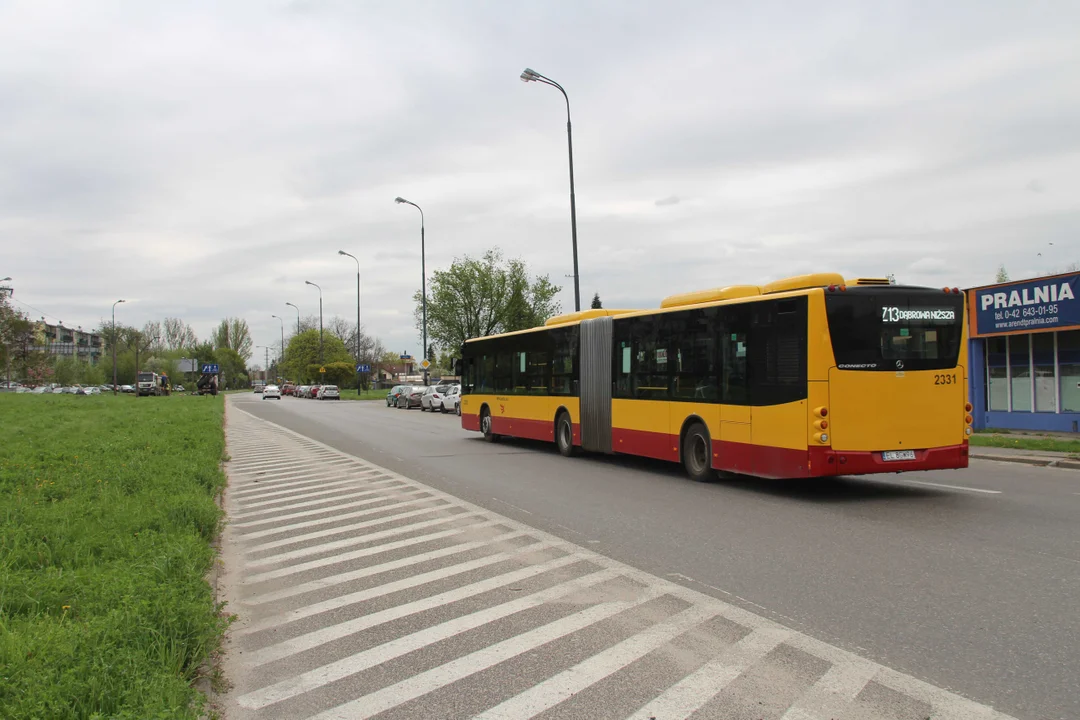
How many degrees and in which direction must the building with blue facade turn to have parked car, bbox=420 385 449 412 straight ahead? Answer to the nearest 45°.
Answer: approximately 45° to its right

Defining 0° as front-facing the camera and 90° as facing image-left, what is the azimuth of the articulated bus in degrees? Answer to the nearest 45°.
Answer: approximately 135°

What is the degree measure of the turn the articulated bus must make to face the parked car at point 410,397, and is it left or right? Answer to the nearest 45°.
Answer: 0° — it already faces it

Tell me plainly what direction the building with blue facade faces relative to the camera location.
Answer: facing the viewer and to the left of the viewer

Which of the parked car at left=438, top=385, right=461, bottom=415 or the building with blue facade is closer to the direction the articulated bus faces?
the parked car

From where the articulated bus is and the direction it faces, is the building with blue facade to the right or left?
on its right

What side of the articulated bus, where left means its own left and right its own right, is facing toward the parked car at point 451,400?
front

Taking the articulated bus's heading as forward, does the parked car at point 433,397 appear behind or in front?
in front

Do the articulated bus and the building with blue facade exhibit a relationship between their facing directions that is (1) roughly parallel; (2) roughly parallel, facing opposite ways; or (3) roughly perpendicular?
roughly perpendicular

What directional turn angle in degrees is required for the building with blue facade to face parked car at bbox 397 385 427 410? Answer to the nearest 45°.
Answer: approximately 45° to its right

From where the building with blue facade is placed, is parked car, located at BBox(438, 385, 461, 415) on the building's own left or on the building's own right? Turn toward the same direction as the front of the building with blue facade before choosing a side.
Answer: on the building's own right

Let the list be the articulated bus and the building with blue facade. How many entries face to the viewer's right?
0
